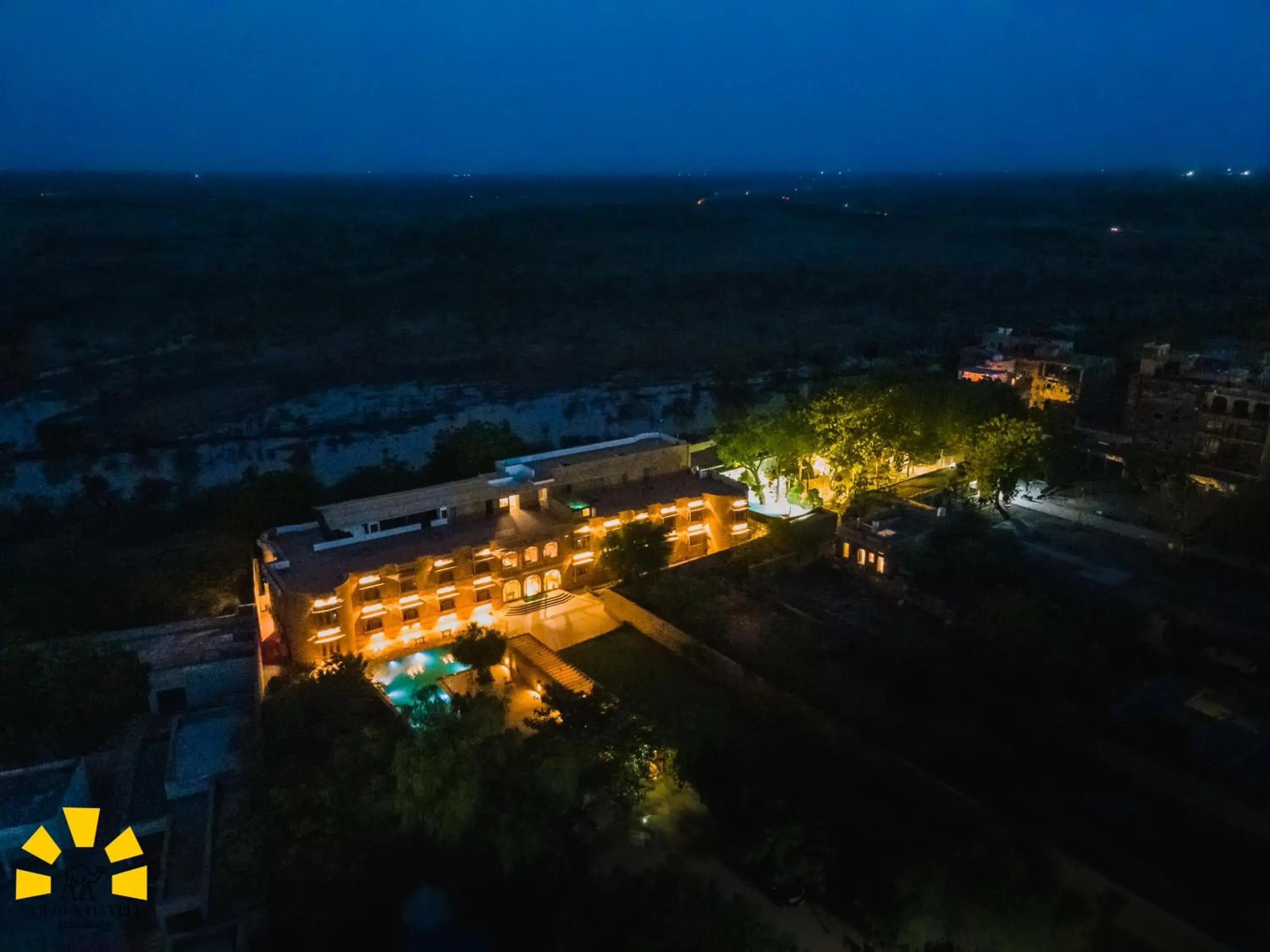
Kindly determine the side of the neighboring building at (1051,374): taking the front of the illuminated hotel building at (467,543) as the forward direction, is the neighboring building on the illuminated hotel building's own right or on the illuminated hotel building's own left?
on the illuminated hotel building's own left

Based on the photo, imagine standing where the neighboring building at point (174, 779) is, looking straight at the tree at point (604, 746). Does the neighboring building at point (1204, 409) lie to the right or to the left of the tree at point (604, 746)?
left

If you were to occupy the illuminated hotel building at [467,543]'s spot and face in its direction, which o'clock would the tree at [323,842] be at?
The tree is roughly at 2 o'clock from the illuminated hotel building.

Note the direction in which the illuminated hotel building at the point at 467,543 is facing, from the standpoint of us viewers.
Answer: facing the viewer and to the right of the viewer

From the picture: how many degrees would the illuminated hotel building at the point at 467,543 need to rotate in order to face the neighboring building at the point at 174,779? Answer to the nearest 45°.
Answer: approximately 90° to its right
